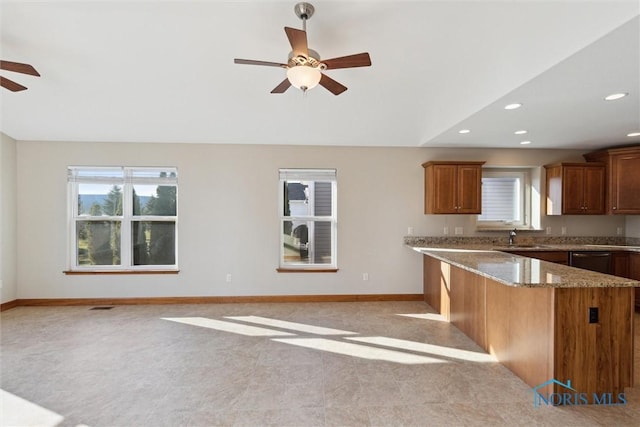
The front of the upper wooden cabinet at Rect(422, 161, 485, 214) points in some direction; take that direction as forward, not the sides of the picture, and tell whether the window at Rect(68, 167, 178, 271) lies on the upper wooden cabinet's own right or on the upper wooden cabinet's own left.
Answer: on the upper wooden cabinet's own right

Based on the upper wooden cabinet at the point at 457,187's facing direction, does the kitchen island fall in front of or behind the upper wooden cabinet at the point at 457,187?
in front

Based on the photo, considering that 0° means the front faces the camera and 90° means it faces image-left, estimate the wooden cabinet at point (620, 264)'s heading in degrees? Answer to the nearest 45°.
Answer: approximately 0°

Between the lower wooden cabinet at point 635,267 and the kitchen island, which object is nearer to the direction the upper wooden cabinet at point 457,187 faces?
the kitchen island

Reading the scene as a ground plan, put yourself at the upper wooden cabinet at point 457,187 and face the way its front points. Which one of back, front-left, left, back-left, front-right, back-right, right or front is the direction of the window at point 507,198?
back-left

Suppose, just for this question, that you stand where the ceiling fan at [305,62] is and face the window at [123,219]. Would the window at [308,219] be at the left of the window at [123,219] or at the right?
right

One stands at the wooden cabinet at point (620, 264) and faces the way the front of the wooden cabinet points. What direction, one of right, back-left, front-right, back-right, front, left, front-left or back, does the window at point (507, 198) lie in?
right

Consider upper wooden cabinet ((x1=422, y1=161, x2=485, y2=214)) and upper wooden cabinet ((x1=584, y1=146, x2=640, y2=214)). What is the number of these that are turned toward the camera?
2
